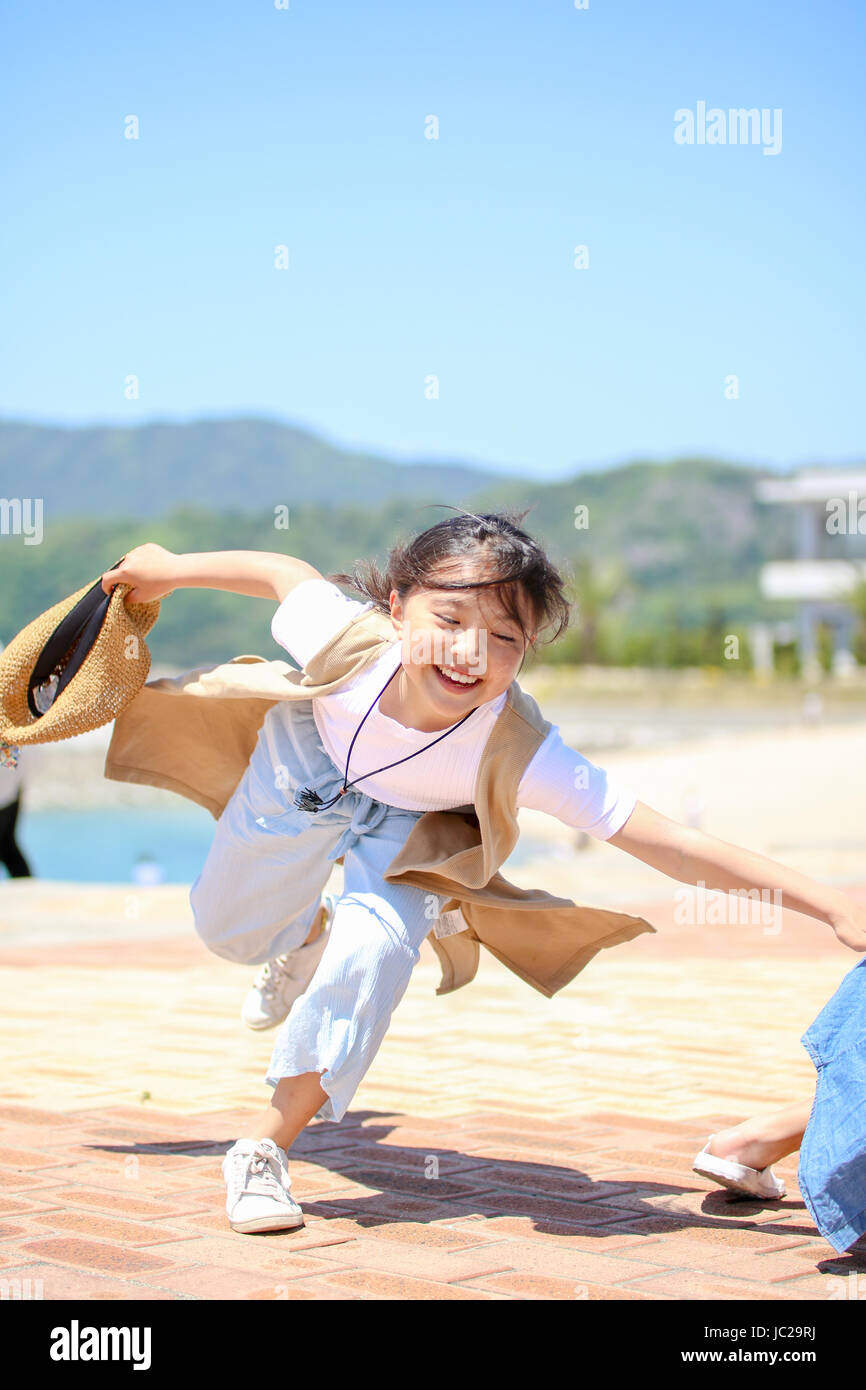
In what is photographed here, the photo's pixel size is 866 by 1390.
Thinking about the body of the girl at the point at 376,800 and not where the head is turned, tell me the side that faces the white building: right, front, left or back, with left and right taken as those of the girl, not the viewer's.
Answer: back

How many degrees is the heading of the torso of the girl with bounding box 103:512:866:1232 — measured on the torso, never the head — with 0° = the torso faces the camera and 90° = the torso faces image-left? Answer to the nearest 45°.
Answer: approximately 0°
